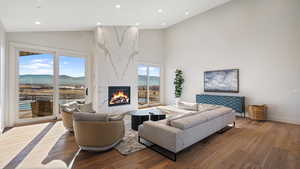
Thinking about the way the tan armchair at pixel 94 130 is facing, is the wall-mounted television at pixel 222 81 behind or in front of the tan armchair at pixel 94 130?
in front

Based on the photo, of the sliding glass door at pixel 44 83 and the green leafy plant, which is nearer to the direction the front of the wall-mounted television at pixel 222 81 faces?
the sliding glass door

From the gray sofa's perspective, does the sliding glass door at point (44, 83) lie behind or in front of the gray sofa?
in front

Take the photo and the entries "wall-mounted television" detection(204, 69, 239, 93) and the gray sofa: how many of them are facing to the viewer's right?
0

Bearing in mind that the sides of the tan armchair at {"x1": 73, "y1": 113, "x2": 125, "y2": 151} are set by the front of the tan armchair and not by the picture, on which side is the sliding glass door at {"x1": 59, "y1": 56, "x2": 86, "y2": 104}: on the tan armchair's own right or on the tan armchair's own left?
on the tan armchair's own left

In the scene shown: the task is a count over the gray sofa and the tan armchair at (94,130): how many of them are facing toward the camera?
0

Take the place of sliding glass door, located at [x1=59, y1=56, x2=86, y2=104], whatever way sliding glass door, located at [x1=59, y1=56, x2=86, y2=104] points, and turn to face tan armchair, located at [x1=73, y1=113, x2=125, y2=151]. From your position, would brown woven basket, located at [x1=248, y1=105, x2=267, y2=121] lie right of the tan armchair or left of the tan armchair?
left

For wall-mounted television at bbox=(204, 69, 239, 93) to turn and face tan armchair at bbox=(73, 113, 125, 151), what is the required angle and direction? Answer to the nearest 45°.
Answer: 0° — it already faces it

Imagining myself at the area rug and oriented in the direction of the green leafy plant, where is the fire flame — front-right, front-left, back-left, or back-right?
front-left

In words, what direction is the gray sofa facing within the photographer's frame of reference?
facing away from the viewer and to the left of the viewer

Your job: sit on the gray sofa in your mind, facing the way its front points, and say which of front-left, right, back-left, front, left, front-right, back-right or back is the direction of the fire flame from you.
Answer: front

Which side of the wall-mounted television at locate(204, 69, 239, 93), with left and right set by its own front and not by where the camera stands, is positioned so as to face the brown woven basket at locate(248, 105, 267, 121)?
left
